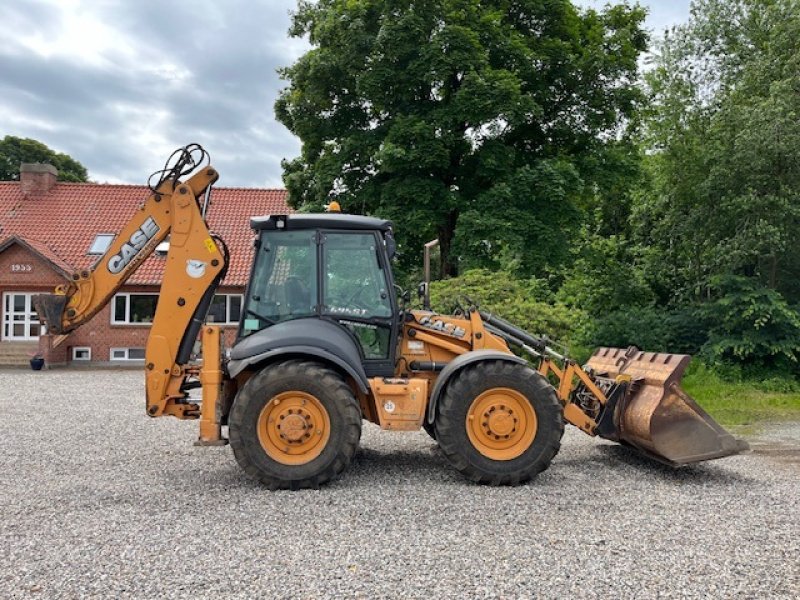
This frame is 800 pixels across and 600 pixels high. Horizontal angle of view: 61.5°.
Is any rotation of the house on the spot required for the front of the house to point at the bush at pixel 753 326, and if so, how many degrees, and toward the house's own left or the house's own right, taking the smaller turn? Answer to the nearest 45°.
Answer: approximately 45° to the house's own left

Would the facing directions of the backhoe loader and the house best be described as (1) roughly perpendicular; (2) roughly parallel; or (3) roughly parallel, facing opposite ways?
roughly perpendicular

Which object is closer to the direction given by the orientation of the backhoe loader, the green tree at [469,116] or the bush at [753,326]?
the bush

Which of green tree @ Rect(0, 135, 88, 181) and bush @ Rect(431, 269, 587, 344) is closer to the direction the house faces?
the bush

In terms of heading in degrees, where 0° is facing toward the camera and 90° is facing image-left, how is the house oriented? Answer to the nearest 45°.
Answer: approximately 0°

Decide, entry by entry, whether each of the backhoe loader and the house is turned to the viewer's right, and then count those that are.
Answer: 1

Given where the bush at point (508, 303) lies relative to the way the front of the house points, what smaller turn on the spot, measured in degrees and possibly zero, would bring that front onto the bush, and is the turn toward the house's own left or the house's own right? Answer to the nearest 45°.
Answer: approximately 45° to the house's own left

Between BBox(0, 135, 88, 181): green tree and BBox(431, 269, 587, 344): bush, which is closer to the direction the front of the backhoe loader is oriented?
the bush

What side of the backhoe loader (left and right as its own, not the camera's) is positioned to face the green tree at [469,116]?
left

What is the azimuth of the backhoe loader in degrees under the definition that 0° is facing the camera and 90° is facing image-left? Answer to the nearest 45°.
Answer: approximately 270°

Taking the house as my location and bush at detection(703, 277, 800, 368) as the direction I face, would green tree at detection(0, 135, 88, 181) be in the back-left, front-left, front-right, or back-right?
back-left
